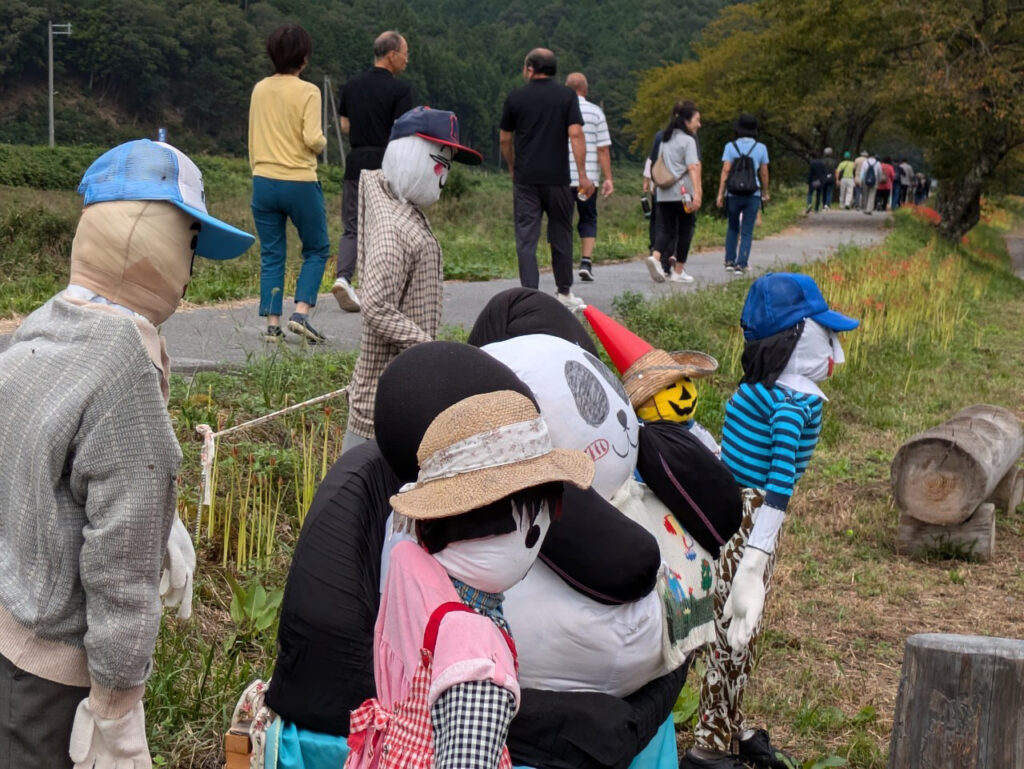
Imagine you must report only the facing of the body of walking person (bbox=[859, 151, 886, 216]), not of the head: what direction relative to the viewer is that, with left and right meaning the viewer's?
facing away from the viewer

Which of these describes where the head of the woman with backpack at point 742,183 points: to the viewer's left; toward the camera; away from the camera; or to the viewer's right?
away from the camera

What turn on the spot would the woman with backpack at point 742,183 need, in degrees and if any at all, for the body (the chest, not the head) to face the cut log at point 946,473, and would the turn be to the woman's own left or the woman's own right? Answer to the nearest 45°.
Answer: approximately 180°

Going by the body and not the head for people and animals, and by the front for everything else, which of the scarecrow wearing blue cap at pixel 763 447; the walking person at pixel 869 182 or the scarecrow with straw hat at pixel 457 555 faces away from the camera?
the walking person

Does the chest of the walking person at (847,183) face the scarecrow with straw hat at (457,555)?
no

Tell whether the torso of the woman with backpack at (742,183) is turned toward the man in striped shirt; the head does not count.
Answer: no

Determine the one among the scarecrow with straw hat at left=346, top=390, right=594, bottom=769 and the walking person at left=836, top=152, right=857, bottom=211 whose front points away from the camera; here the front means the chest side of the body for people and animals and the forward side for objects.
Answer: the walking person

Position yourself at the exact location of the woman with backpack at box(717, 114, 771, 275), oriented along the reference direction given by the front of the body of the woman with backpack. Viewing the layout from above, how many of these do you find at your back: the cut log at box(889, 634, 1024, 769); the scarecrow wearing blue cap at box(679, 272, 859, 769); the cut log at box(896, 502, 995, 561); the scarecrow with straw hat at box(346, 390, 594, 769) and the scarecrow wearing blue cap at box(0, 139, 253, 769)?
5

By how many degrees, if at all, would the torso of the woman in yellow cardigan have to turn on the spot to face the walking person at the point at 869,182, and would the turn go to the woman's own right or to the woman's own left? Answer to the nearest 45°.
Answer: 0° — they already face them

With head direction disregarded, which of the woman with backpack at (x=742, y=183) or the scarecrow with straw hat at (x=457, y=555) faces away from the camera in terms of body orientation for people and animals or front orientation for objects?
the woman with backpack

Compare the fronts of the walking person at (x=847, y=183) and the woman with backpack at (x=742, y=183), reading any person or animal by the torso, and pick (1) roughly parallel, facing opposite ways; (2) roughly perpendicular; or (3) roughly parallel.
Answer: roughly parallel

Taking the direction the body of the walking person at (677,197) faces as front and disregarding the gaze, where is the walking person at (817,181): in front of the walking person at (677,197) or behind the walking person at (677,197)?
in front

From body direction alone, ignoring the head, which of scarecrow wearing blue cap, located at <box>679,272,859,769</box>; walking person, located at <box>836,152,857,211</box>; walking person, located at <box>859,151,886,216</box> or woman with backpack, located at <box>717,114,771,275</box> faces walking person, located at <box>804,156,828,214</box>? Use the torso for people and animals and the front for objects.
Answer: the woman with backpack

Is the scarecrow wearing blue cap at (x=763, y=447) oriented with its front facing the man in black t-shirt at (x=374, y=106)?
no

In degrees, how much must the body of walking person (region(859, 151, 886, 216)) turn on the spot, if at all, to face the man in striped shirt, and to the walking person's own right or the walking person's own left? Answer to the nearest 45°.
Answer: approximately 180°

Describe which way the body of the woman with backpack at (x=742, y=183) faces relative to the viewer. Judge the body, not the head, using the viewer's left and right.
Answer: facing away from the viewer

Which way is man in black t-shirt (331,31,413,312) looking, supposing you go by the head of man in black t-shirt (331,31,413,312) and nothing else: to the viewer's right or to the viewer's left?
to the viewer's right
